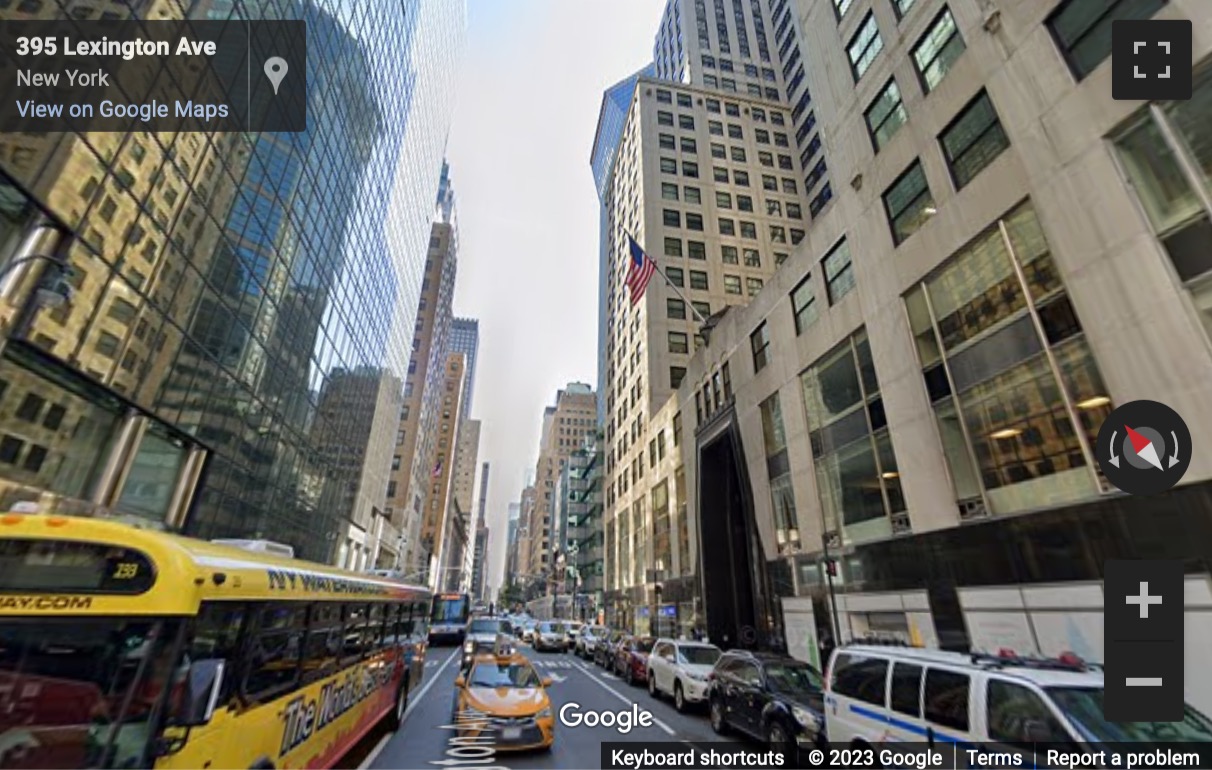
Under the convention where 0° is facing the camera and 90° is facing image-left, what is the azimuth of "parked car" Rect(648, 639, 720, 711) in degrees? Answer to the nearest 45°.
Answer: approximately 315°

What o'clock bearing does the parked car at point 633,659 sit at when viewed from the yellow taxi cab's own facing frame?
The parked car is roughly at 7 o'clock from the yellow taxi cab.

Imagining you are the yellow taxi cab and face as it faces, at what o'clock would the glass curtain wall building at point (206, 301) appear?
The glass curtain wall building is roughly at 4 o'clock from the yellow taxi cab.

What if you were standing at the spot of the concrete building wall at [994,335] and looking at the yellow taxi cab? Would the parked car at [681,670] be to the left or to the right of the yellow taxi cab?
right

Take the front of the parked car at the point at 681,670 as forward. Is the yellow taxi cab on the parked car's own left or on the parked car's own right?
on the parked car's own right

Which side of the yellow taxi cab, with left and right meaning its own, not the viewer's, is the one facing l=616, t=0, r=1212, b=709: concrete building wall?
left

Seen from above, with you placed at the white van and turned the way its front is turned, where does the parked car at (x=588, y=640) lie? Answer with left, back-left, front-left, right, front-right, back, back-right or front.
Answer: back

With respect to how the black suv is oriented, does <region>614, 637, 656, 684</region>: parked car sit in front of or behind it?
behind

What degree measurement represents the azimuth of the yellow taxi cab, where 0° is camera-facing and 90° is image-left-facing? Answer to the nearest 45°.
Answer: approximately 0°
